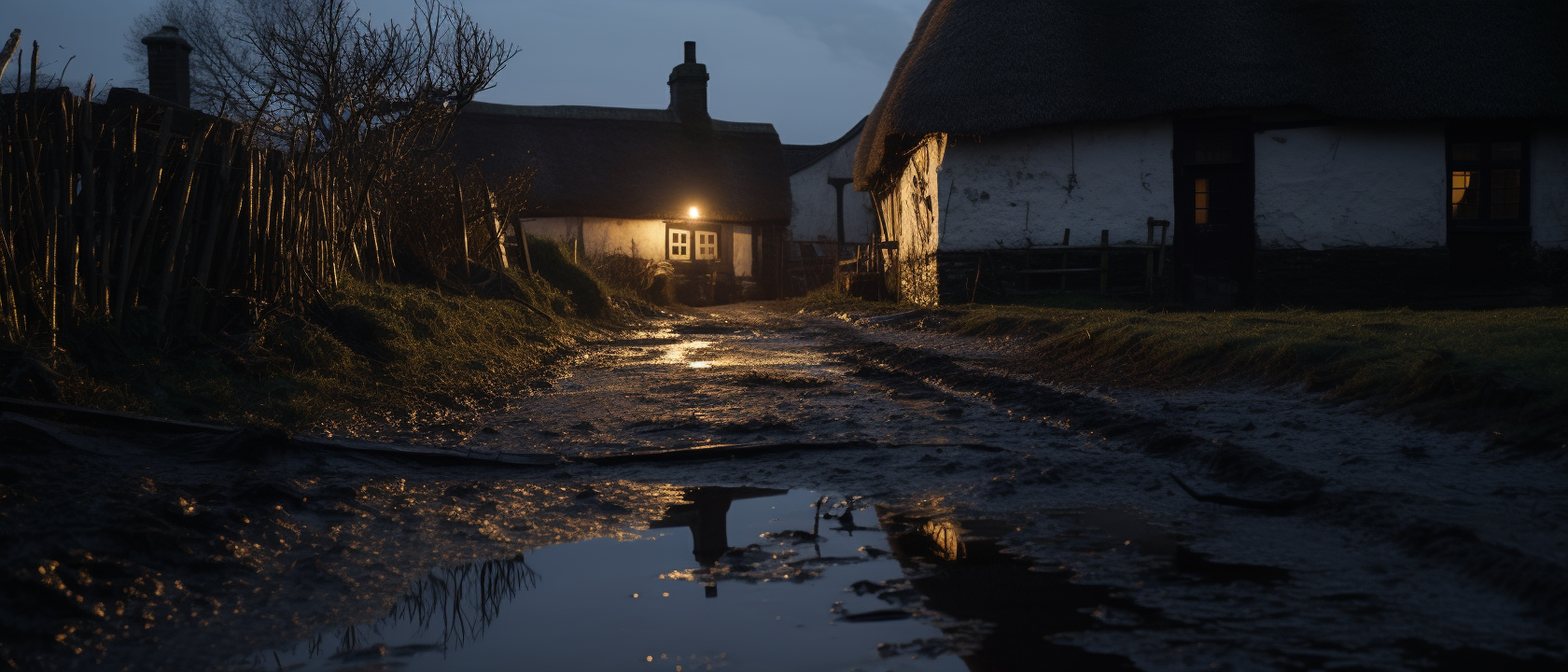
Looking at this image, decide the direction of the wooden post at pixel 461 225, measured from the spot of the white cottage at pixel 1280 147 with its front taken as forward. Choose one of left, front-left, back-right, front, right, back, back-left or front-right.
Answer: front-right

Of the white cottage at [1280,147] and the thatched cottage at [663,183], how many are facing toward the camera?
2

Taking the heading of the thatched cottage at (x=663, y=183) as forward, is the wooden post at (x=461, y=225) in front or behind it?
in front

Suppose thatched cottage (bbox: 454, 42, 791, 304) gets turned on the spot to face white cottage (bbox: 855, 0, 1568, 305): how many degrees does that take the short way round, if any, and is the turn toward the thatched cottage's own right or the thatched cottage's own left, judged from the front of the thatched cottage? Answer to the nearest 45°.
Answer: approximately 45° to the thatched cottage's own left

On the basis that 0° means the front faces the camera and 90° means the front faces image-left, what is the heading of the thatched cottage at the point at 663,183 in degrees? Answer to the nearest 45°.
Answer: approximately 0°
